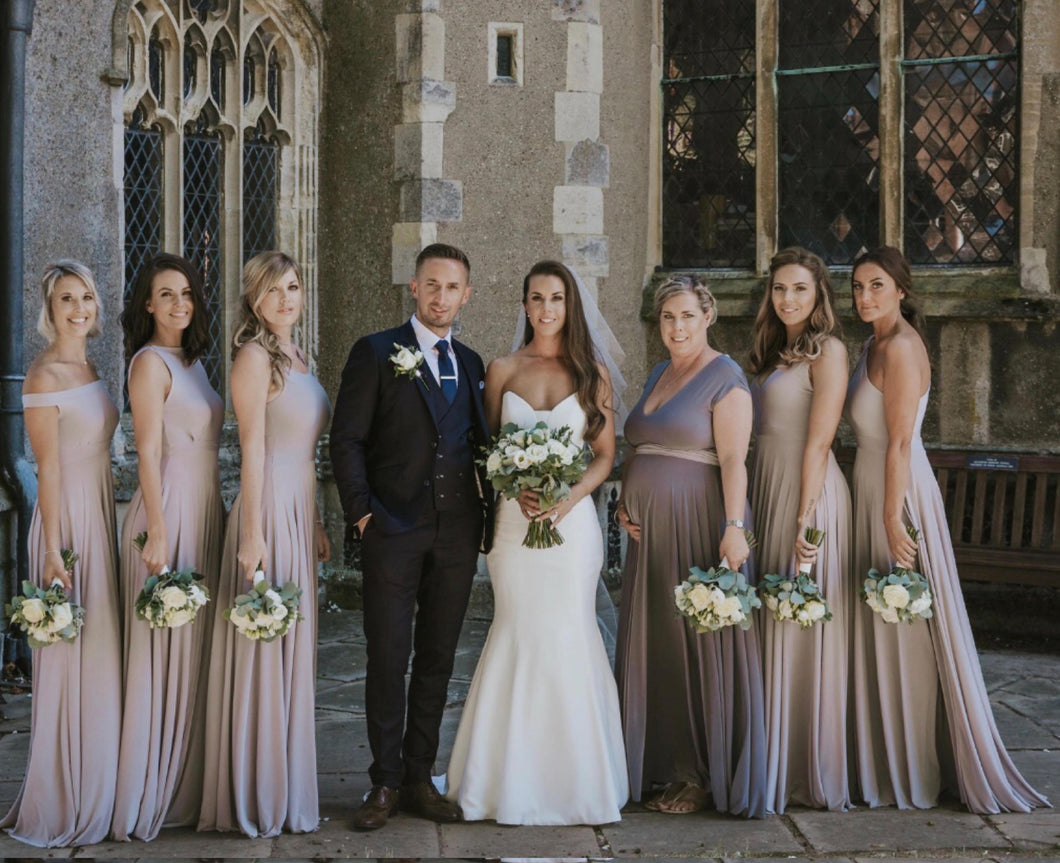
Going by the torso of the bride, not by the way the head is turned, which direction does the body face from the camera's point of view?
toward the camera

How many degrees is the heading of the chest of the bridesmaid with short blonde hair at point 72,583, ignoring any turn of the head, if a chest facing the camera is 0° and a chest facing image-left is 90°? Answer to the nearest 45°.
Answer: approximately 315°

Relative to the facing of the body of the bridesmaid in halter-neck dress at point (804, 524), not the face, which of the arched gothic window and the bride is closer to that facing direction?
the bride

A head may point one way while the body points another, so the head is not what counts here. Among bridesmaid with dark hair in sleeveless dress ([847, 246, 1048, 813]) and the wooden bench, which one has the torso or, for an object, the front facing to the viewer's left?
the bridesmaid with dark hair in sleeveless dress

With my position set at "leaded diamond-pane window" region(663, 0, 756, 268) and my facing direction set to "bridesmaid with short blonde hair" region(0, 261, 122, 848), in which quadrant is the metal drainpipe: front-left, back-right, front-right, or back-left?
front-right

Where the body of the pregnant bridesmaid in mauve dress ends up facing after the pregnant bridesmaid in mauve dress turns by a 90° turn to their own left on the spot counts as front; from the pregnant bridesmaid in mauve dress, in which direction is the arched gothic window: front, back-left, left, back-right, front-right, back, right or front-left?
back

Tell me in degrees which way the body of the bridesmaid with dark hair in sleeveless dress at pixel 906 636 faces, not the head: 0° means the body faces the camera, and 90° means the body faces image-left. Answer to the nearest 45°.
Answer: approximately 90°

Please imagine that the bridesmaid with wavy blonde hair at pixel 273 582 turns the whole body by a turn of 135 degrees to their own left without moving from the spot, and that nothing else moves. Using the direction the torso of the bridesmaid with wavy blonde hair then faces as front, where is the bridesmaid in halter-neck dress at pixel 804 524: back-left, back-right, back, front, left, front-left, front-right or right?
right

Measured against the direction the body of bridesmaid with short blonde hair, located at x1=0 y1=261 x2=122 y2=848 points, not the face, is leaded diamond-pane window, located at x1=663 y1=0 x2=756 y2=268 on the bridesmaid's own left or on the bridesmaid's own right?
on the bridesmaid's own left

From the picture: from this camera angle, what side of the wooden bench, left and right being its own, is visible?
front

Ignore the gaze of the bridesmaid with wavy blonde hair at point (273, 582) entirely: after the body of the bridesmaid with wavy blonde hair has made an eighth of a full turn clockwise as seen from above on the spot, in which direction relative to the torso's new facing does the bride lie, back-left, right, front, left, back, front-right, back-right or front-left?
left

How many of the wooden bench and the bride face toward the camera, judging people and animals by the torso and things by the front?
2

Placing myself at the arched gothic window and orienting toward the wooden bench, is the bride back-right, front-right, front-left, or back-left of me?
front-right

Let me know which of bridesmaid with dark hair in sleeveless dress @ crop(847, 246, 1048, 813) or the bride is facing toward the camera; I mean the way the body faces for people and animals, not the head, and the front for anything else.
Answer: the bride

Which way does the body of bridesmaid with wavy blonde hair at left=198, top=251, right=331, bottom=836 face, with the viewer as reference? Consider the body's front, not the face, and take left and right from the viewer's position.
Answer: facing the viewer and to the right of the viewer

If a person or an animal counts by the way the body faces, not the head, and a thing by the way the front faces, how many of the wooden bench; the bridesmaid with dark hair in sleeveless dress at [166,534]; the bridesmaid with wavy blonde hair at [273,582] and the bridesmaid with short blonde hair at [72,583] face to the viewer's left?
0

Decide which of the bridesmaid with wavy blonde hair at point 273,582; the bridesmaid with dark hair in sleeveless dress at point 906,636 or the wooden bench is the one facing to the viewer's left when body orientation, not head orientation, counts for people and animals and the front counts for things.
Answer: the bridesmaid with dark hair in sleeveless dress

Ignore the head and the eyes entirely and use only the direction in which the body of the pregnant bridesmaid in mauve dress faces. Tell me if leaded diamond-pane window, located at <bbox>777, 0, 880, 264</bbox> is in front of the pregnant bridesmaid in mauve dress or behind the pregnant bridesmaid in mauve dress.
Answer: behind
